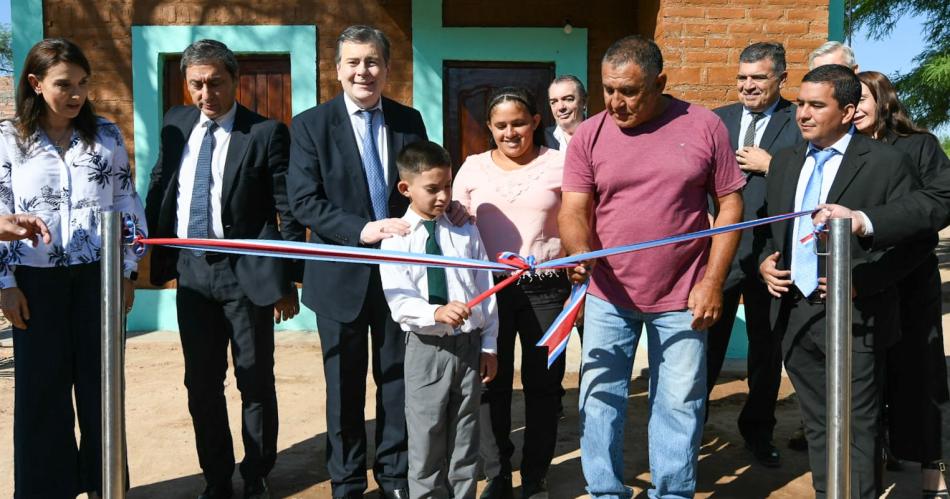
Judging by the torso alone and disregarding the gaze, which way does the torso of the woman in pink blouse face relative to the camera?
toward the camera

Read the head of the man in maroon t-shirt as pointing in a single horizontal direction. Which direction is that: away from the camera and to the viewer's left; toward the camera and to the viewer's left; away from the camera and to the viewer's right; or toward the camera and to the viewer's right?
toward the camera and to the viewer's left

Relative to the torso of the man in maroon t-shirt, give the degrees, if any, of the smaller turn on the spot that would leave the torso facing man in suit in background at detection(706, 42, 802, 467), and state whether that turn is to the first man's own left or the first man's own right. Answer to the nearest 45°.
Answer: approximately 180°

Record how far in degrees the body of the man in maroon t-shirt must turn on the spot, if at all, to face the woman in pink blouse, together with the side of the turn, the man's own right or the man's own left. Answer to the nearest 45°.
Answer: approximately 90° to the man's own right

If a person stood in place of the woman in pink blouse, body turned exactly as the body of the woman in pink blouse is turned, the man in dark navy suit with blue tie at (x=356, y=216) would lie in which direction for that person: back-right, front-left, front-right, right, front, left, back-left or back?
right

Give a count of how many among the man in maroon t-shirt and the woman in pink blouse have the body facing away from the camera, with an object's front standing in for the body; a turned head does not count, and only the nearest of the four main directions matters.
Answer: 0

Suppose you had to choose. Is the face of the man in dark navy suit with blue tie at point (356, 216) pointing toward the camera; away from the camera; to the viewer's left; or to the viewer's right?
toward the camera

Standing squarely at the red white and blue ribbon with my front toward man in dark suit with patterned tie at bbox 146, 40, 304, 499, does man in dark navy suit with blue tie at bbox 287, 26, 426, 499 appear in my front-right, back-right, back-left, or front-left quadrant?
front-right

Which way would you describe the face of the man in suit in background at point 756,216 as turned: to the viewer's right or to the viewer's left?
to the viewer's left

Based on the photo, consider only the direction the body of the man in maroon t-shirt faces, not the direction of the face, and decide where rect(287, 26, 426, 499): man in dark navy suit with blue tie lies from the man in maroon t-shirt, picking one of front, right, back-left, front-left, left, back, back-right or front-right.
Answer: front-right

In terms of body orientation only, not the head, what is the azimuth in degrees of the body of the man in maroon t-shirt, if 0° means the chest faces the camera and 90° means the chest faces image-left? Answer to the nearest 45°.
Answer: approximately 45°

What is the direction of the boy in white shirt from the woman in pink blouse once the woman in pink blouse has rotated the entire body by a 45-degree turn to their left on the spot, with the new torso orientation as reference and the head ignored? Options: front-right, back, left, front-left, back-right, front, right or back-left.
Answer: right

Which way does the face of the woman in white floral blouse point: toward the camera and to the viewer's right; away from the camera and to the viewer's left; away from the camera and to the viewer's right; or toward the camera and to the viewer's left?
toward the camera and to the viewer's right

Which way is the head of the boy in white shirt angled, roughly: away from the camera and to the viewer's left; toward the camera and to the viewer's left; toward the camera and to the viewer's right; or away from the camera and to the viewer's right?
toward the camera and to the viewer's right

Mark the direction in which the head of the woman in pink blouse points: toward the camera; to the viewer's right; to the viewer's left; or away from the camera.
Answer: toward the camera
